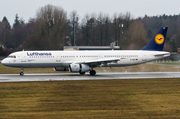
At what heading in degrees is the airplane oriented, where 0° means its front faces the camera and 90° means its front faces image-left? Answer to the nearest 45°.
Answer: approximately 90°
